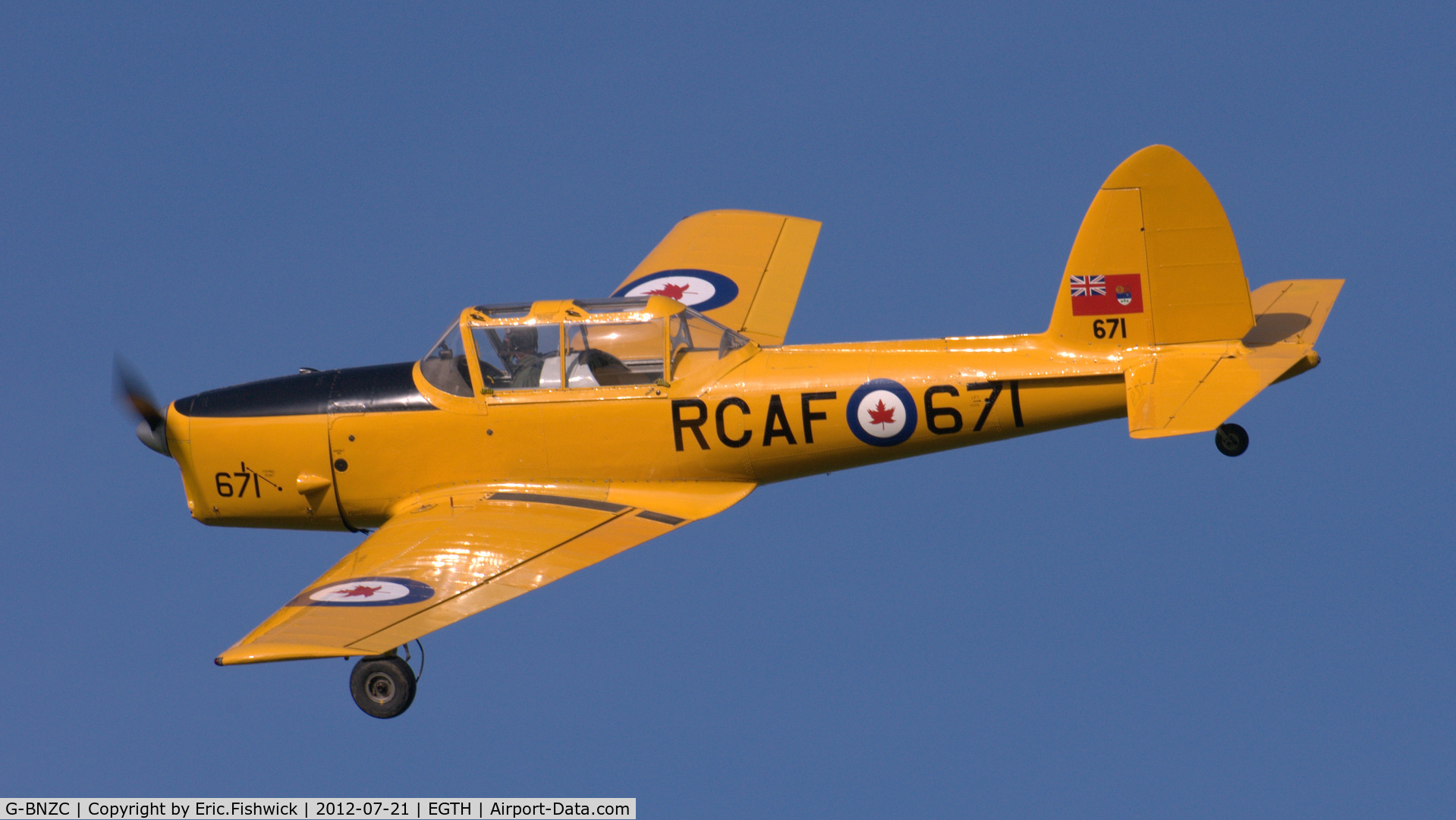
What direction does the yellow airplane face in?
to the viewer's left
